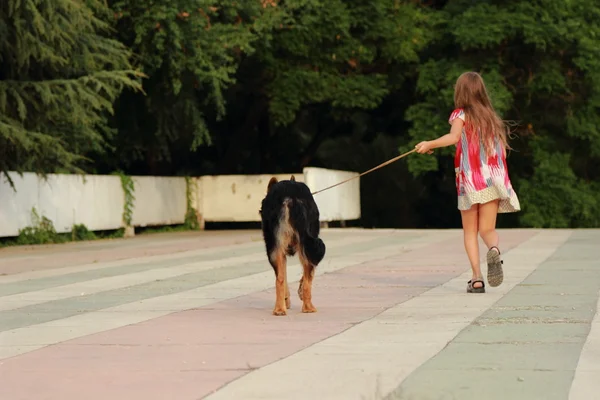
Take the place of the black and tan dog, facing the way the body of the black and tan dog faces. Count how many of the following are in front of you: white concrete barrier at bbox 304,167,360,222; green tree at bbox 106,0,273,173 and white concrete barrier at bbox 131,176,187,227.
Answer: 3

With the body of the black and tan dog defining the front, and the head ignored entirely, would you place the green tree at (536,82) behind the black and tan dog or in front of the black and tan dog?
in front

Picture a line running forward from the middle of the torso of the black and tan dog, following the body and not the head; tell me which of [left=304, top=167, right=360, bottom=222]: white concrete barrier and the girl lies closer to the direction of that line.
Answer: the white concrete barrier

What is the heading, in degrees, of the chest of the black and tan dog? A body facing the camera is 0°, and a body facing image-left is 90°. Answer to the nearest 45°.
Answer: approximately 180°

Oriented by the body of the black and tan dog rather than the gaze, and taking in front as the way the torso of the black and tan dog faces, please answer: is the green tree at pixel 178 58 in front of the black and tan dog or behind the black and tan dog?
in front

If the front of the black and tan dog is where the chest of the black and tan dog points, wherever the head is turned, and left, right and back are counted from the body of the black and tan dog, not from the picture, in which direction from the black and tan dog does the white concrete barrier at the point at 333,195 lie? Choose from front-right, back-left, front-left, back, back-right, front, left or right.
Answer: front

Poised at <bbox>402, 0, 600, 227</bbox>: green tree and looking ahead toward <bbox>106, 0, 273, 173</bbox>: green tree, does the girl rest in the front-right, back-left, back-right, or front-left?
front-left

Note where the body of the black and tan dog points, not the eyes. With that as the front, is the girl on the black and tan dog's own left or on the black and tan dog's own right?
on the black and tan dog's own right

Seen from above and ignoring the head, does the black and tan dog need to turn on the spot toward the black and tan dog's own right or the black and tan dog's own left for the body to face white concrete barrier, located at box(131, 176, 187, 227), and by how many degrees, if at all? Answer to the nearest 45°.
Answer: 0° — it already faces it

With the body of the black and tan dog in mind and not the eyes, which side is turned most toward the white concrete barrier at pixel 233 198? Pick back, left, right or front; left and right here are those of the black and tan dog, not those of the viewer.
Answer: front

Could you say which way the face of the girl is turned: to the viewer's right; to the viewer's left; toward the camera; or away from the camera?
away from the camera

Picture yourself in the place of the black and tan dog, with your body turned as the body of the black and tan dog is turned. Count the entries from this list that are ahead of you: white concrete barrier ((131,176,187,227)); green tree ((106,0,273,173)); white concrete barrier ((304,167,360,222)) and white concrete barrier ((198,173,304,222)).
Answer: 4
